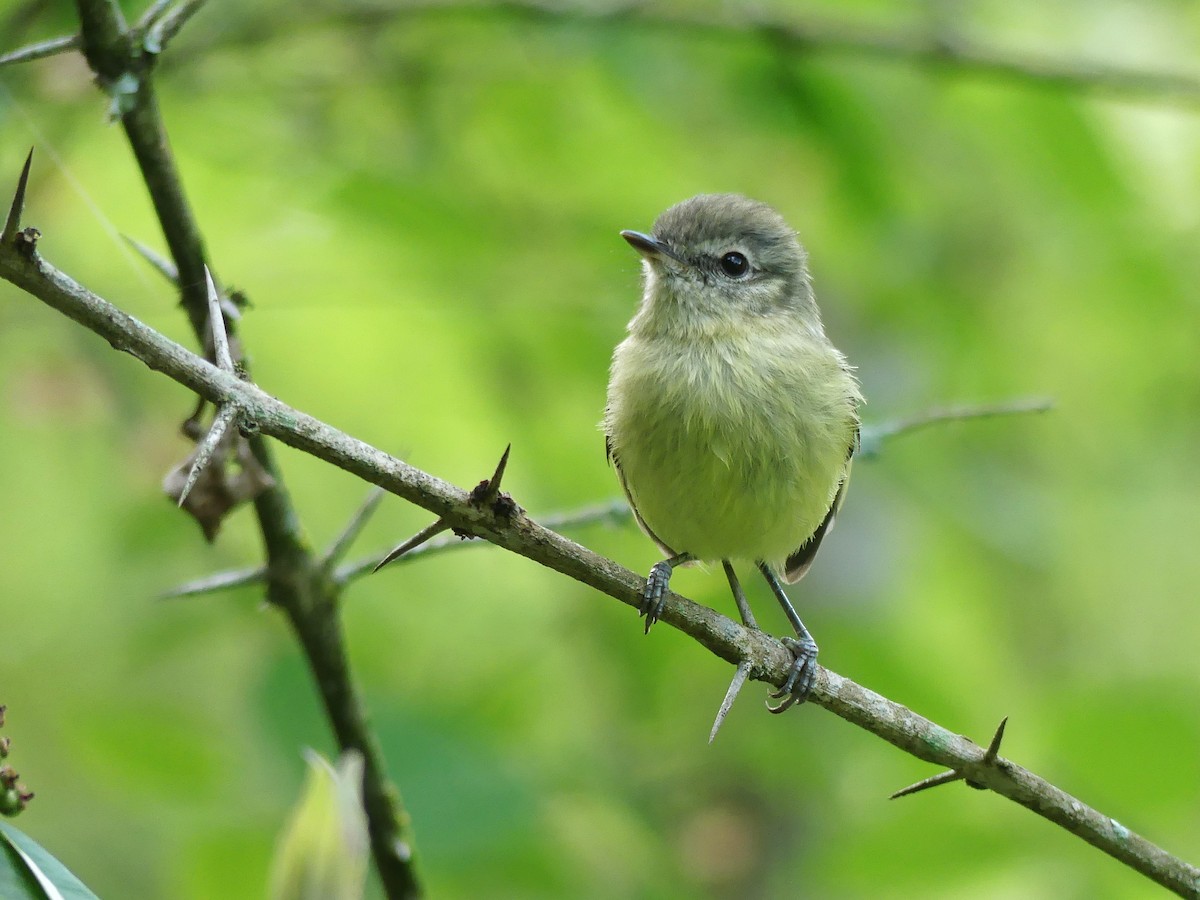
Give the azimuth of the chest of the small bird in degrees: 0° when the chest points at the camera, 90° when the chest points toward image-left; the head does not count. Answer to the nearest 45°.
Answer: approximately 0°

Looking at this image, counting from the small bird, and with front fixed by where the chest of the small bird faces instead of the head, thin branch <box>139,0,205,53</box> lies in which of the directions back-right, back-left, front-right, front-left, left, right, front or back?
front-right
